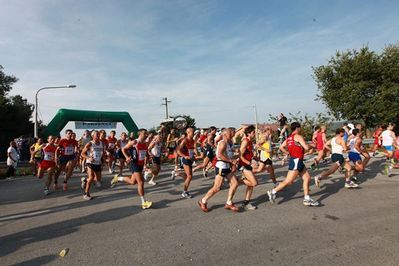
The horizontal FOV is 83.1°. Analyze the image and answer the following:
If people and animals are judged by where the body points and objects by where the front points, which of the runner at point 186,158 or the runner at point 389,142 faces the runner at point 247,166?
the runner at point 186,158

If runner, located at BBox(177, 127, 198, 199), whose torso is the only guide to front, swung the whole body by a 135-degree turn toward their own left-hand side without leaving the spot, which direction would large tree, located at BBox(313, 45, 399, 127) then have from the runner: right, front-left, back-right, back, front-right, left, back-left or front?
front-right

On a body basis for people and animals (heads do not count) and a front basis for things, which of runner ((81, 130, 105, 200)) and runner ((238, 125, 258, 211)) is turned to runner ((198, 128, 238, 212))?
runner ((81, 130, 105, 200))

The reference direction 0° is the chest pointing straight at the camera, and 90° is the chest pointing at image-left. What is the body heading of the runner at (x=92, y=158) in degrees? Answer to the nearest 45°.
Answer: approximately 315°

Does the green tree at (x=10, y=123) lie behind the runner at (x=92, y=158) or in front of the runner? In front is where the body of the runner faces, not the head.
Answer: behind

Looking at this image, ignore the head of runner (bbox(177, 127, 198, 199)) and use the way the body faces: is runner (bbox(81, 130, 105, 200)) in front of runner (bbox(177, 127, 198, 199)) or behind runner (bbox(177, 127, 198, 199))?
behind

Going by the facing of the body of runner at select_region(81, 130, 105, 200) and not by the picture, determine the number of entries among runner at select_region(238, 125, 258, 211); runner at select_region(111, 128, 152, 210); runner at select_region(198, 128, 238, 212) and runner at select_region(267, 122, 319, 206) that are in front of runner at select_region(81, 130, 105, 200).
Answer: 4
